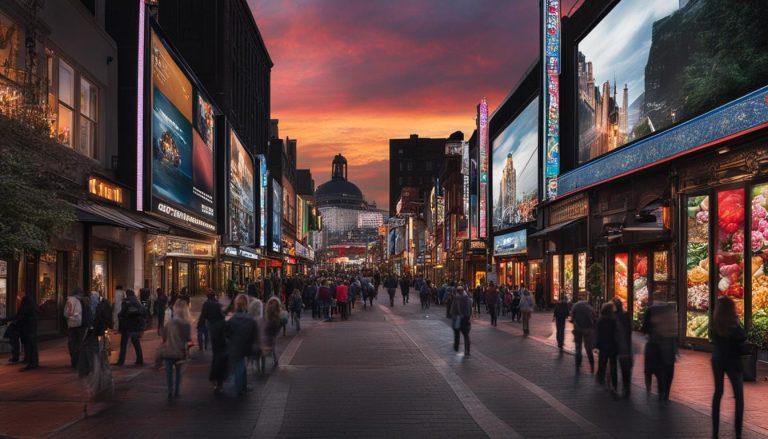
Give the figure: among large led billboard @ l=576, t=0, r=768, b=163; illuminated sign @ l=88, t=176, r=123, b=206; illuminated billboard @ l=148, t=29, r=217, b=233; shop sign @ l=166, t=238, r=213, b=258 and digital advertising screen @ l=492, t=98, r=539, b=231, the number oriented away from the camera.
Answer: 0

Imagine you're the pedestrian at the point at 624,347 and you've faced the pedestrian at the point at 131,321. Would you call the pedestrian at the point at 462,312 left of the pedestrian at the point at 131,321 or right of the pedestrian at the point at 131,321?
right

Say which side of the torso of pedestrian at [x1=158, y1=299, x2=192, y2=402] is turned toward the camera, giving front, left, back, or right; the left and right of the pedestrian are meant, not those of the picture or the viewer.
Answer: back

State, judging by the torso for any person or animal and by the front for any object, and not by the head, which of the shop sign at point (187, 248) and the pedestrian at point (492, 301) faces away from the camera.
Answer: the pedestrian

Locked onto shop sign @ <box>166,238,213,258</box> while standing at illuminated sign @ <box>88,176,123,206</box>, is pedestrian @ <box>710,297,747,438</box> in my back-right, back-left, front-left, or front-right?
back-right

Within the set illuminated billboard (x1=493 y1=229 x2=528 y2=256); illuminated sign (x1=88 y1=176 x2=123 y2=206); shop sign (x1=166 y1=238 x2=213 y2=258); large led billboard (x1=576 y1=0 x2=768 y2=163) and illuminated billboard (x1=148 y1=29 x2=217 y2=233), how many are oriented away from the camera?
0

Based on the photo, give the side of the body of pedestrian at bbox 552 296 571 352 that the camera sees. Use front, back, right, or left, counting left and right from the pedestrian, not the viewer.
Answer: back

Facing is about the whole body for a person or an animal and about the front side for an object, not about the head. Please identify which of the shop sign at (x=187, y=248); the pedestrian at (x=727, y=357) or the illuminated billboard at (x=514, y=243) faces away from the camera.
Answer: the pedestrian

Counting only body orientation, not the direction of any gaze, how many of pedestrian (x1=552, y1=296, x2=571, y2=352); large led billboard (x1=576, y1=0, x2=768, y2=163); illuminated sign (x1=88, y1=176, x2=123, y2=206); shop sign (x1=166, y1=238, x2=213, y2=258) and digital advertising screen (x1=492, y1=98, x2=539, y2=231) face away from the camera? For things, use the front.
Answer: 1

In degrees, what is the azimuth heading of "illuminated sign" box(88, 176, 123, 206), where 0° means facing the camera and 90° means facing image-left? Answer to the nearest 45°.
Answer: approximately 315°

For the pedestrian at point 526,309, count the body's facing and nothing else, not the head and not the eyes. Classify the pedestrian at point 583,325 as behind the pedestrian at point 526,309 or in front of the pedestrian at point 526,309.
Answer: behind

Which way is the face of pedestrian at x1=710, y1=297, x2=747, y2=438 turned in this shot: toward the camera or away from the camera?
away from the camera

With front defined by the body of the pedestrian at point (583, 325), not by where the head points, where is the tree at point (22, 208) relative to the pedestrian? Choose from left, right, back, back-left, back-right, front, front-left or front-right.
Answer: back-left

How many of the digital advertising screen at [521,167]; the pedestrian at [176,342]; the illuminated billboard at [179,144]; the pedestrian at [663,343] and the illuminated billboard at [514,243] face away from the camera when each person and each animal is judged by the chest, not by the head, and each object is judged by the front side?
2
